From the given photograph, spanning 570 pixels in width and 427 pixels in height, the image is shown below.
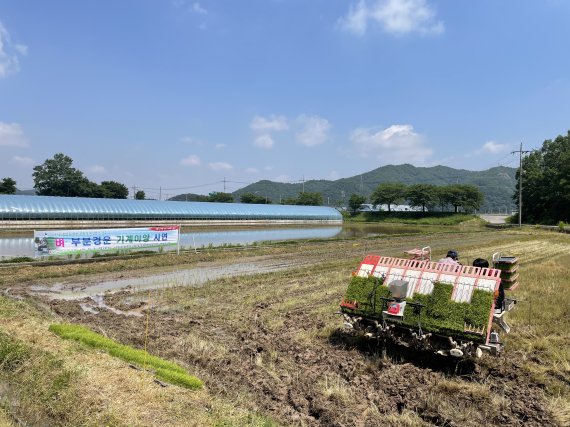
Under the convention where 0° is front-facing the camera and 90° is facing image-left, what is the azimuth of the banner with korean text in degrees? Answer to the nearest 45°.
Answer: approximately 0°
